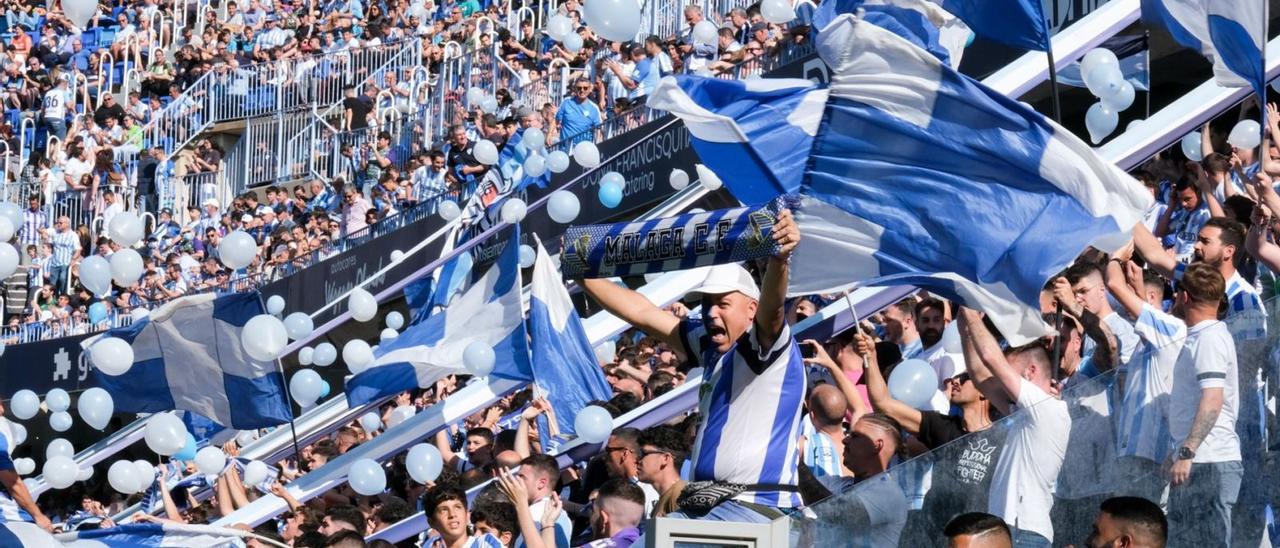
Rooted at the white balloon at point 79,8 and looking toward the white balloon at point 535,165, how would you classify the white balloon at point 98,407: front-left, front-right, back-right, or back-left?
front-right

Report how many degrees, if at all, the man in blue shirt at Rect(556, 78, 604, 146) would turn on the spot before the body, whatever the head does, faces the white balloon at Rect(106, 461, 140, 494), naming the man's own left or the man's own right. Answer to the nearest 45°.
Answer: approximately 45° to the man's own right

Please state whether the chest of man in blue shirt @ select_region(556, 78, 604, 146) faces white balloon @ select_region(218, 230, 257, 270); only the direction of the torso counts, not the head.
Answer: no

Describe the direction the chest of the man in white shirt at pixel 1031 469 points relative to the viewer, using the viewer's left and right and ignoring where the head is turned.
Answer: facing to the left of the viewer

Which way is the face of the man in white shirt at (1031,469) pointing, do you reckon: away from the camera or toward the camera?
away from the camera

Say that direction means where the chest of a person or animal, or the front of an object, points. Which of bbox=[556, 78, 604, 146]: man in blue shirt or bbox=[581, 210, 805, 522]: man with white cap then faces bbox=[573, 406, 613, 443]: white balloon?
the man in blue shirt

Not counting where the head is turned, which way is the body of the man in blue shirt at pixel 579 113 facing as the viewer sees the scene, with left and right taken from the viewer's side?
facing the viewer

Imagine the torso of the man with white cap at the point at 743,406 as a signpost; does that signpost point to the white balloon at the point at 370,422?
no

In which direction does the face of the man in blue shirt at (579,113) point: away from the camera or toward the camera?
toward the camera

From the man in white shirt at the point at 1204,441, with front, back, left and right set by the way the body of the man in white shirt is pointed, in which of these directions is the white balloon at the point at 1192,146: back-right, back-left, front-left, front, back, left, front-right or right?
right

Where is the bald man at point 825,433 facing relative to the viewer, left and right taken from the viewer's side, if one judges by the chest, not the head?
facing away from the viewer and to the left of the viewer
